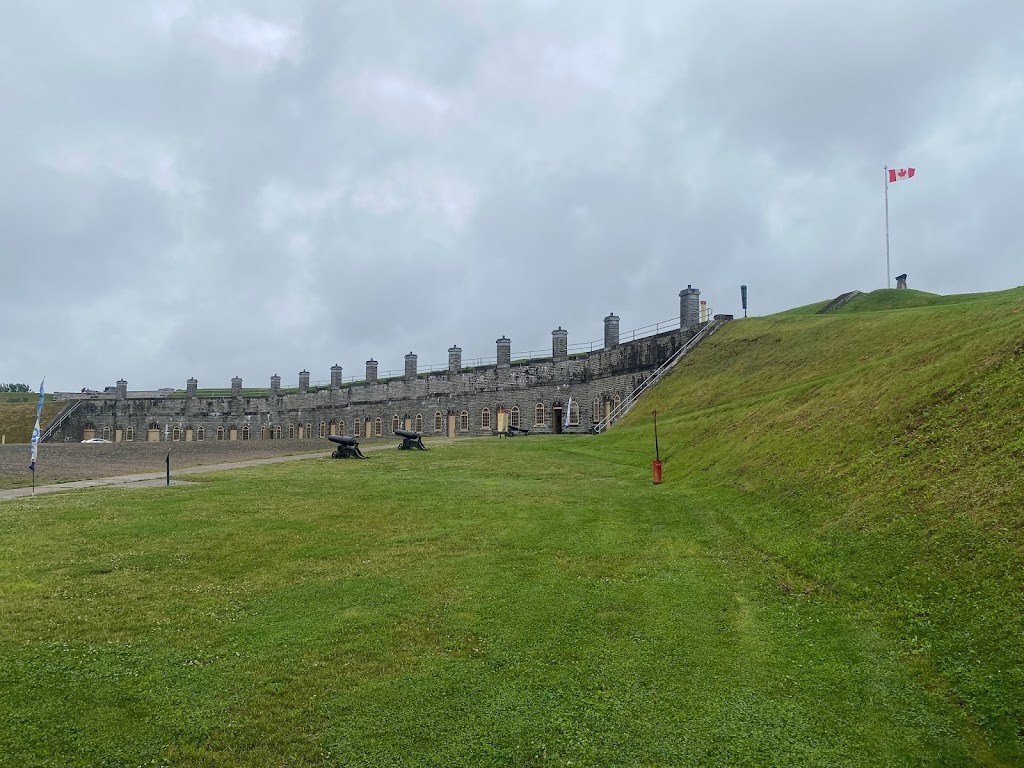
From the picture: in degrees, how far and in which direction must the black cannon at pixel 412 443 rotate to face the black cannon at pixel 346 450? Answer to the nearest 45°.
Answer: approximately 45° to its left

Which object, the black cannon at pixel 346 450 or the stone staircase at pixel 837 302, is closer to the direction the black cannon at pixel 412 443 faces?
the black cannon

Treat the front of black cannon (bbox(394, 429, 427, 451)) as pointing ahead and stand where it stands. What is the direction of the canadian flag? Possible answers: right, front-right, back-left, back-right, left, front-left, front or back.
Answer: back

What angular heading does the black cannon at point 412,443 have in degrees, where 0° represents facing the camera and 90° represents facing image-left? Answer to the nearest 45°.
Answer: approximately 90°

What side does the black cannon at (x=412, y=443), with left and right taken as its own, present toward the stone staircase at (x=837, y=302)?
back
